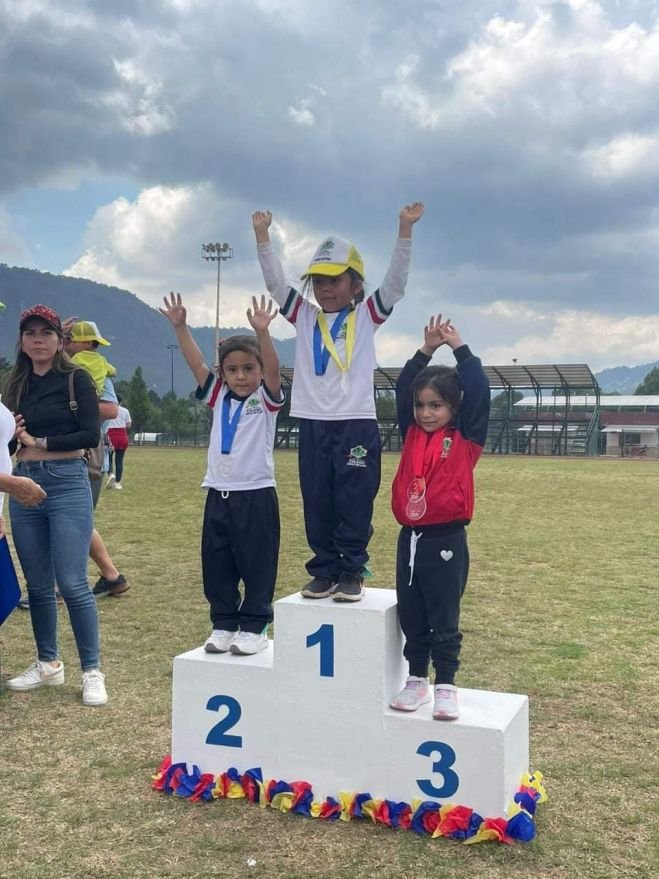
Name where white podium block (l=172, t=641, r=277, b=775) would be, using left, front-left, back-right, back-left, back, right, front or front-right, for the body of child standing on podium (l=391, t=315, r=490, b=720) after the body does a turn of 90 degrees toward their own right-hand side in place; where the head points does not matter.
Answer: front-left

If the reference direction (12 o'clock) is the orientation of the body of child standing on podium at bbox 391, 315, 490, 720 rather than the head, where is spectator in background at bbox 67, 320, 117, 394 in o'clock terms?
The spectator in background is roughly at 3 o'clock from the child standing on podium.

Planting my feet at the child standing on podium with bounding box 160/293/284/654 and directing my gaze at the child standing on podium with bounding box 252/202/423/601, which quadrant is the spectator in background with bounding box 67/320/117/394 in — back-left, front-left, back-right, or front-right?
back-left

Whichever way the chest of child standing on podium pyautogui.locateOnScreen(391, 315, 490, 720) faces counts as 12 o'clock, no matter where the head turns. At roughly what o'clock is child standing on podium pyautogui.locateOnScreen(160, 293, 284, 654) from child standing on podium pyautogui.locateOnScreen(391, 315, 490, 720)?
child standing on podium pyautogui.locateOnScreen(160, 293, 284, 654) is roughly at 2 o'clock from child standing on podium pyautogui.locateOnScreen(391, 315, 490, 720).

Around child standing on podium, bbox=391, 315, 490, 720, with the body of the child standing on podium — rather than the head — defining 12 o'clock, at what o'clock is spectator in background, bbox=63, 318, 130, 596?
The spectator in background is roughly at 3 o'clock from the child standing on podium.
